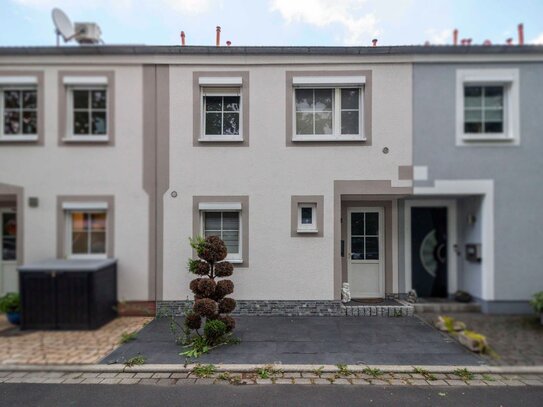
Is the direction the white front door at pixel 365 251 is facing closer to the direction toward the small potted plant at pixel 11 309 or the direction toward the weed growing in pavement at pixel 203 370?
the weed growing in pavement

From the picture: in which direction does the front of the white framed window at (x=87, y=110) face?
toward the camera

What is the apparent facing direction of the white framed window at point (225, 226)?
toward the camera

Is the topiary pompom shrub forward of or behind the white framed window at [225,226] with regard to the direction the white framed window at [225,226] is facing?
forward

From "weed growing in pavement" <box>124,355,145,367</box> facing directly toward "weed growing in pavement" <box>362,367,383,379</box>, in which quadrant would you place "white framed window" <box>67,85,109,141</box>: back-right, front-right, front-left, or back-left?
back-left

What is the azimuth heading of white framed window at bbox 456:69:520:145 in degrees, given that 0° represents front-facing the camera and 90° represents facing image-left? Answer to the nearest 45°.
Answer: approximately 0°

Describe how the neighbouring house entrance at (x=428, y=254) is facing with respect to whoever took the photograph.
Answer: facing the viewer

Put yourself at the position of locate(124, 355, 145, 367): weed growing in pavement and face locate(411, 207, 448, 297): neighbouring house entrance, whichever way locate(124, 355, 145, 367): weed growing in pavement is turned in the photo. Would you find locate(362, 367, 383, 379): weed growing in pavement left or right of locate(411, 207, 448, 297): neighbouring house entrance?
right

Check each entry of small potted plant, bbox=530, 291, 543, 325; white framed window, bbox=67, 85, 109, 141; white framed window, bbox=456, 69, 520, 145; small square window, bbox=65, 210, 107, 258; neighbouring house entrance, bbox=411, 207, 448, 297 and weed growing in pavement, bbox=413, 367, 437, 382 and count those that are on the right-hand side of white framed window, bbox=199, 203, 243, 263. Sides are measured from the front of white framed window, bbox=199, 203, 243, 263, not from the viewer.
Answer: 2
